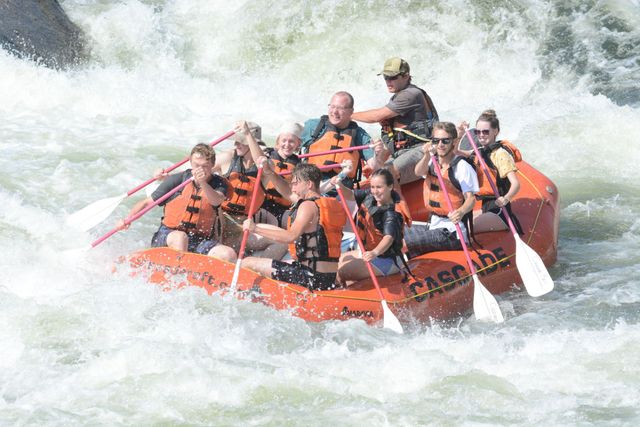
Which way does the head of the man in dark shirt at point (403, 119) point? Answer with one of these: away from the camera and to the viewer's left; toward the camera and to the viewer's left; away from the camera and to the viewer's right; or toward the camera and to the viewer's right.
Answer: toward the camera and to the viewer's left

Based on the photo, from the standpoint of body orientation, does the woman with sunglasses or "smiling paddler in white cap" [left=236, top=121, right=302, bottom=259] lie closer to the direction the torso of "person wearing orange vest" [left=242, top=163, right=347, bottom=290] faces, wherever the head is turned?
the smiling paddler in white cap

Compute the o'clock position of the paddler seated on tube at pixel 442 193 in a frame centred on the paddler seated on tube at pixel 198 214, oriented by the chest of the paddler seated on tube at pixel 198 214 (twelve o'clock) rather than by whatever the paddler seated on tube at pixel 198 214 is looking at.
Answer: the paddler seated on tube at pixel 442 193 is roughly at 9 o'clock from the paddler seated on tube at pixel 198 214.

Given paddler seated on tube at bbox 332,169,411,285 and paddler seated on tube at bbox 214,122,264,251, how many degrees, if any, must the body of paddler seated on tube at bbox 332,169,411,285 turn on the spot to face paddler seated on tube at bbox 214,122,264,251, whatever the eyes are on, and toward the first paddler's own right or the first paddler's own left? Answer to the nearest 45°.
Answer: approximately 45° to the first paddler's own right

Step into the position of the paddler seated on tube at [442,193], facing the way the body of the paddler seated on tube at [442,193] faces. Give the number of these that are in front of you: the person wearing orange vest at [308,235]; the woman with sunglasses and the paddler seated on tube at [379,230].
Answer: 2

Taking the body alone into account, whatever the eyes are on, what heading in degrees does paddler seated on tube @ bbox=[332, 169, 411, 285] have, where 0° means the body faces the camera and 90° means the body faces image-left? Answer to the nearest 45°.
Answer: approximately 45°

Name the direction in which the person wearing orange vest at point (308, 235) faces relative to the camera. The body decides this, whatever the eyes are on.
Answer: to the viewer's left

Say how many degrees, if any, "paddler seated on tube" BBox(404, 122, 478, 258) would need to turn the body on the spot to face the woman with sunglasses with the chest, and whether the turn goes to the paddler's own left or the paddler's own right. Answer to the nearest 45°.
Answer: approximately 180°

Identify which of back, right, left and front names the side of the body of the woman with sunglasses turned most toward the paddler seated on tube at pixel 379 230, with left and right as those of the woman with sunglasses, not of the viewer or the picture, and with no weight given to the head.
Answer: front

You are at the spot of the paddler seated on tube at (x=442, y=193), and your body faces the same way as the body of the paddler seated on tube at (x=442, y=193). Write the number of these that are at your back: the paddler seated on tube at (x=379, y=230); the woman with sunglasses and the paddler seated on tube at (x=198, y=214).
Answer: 1

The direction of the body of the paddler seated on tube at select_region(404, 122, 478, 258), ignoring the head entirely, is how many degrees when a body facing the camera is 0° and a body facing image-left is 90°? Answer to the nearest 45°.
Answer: approximately 45°

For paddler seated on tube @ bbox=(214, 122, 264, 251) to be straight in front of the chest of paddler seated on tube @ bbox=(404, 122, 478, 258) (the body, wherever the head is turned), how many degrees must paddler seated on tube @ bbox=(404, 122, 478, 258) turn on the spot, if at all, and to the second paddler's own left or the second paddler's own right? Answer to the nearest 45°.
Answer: approximately 45° to the second paddler's own right

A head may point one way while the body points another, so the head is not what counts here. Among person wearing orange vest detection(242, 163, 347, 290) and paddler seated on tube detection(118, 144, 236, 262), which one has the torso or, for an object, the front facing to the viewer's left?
the person wearing orange vest
